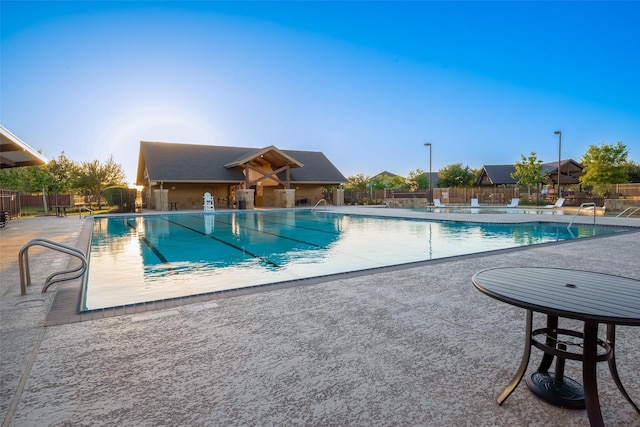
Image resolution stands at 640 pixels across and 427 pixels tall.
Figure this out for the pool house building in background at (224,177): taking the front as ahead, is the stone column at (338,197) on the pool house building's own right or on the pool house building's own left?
on the pool house building's own left

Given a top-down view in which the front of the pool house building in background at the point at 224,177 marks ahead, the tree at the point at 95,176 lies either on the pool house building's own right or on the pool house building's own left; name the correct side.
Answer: on the pool house building's own right

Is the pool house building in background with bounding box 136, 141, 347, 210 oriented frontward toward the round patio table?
yes

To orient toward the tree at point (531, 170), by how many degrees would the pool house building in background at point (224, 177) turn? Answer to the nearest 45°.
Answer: approximately 90° to its left

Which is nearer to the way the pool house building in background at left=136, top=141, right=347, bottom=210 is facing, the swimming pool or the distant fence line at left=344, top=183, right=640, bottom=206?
the swimming pool

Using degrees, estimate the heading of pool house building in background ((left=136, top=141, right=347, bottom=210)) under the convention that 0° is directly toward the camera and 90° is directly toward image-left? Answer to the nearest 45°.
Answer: approximately 0°

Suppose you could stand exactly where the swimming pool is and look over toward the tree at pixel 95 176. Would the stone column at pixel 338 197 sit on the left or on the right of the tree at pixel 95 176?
right

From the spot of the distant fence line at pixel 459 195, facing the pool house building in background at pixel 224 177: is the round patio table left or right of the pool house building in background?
left

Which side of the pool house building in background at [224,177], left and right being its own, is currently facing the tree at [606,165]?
left

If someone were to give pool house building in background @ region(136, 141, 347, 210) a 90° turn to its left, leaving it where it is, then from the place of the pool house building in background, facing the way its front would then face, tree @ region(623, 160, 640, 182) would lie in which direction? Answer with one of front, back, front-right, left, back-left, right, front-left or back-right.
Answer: front

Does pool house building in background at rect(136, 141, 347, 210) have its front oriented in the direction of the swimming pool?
yes

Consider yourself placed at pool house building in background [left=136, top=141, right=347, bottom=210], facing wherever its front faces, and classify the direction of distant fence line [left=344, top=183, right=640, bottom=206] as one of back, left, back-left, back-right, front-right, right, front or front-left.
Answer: left
